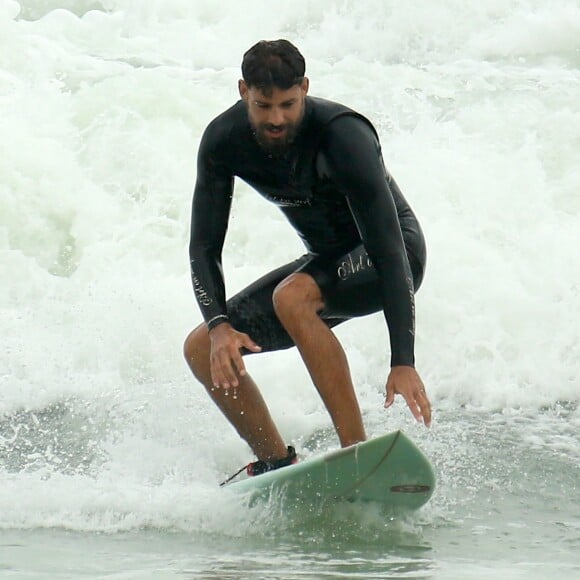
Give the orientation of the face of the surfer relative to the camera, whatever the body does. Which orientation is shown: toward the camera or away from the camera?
toward the camera

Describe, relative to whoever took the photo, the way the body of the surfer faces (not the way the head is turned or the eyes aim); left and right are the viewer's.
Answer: facing the viewer and to the left of the viewer
